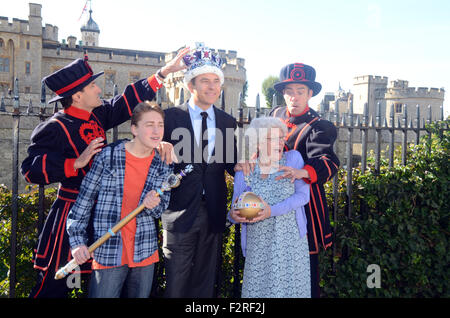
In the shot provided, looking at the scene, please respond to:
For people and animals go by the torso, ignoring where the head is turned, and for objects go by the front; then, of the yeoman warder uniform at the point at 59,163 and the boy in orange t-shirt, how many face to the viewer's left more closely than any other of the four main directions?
0

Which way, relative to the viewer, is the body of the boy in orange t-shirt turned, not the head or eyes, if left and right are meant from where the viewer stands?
facing the viewer and to the right of the viewer

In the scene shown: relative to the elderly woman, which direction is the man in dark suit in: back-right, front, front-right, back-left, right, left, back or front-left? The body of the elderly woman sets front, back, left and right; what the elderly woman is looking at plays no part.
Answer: right

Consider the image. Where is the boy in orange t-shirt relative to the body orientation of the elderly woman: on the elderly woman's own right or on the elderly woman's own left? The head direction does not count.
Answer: on the elderly woman's own right

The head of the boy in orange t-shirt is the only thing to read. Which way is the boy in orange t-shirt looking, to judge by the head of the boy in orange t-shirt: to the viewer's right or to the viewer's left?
to the viewer's right

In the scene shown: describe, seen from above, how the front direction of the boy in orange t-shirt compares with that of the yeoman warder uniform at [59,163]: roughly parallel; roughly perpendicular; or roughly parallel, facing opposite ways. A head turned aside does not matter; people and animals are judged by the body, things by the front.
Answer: roughly parallel

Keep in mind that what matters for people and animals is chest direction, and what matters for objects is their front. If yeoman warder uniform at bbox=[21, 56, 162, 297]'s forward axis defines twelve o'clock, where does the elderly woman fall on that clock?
The elderly woman is roughly at 11 o'clock from the yeoman warder uniform.

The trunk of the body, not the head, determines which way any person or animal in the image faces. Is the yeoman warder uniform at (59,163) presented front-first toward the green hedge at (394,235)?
no

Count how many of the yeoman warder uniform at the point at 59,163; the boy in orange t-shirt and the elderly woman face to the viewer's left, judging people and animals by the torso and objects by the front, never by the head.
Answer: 0

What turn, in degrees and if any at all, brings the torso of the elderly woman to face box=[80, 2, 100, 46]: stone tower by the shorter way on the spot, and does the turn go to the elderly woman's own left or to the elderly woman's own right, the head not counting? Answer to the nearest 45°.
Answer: approximately 135° to the elderly woman's own right

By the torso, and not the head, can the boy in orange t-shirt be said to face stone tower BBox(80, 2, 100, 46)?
no

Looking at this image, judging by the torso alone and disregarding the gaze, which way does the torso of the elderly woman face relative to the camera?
toward the camera
